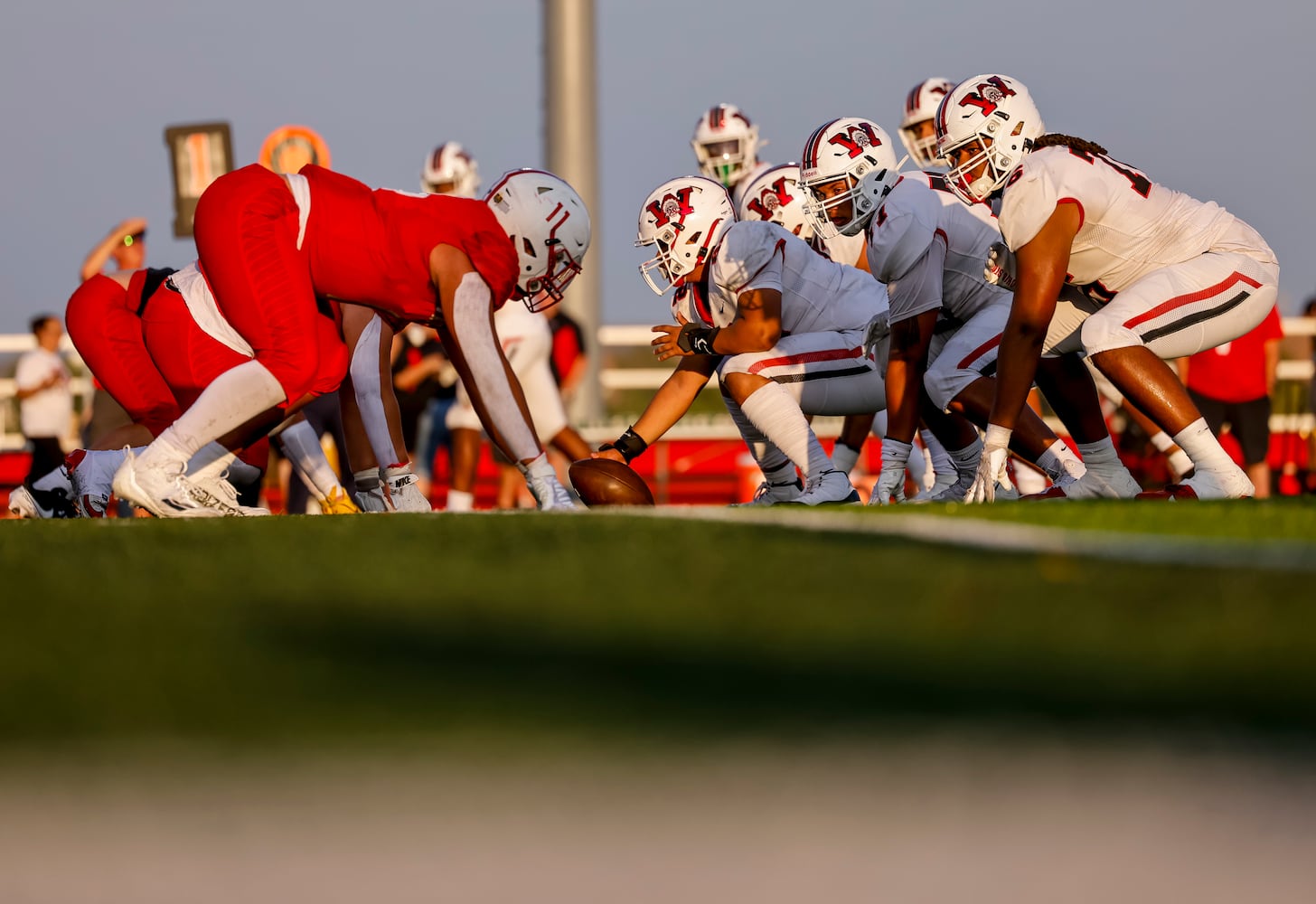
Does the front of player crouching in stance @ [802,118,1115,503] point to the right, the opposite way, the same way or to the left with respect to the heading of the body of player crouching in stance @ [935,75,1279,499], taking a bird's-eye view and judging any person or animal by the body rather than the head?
the same way

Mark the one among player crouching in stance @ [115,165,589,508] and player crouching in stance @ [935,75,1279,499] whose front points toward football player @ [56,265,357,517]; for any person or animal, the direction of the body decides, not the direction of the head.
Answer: player crouching in stance @ [935,75,1279,499]

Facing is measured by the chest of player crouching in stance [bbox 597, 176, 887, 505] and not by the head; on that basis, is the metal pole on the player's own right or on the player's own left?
on the player's own right

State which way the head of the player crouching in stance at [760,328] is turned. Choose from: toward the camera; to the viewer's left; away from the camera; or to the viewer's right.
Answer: to the viewer's left

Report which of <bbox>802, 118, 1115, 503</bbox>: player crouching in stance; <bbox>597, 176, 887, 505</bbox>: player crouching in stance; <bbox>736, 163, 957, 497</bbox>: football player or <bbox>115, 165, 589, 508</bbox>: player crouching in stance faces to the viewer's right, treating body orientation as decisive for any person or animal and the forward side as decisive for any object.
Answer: <bbox>115, 165, 589, 508</bbox>: player crouching in stance

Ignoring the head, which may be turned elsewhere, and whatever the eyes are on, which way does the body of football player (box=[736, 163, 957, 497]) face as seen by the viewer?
to the viewer's left

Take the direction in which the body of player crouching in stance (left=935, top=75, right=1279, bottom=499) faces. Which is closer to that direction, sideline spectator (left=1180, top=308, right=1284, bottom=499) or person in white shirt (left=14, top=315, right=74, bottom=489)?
the person in white shirt

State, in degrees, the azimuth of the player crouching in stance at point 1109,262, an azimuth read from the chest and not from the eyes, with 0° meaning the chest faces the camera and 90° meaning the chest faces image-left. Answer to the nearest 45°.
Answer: approximately 90°

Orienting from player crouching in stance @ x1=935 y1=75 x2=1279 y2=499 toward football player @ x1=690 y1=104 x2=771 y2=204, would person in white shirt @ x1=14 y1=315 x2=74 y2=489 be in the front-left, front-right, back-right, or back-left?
front-left

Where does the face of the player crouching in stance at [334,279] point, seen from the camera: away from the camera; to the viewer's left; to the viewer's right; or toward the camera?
to the viewer's right

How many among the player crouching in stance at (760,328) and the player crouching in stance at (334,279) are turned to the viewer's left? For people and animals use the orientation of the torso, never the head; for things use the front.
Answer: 1

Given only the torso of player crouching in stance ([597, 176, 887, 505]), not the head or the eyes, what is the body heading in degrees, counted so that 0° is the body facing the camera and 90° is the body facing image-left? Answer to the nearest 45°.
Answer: approximately 90°

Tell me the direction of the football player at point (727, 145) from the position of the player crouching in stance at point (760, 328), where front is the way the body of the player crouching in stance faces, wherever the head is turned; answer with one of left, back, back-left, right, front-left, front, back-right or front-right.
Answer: right

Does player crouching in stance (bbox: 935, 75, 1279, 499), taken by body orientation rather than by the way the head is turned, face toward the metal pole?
no

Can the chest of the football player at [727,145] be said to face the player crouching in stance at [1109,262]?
no

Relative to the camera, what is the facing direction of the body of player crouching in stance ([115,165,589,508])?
to the viewer's right

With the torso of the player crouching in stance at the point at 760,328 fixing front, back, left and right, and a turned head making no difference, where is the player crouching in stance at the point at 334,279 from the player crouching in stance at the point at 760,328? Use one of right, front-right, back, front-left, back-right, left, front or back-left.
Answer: front-left

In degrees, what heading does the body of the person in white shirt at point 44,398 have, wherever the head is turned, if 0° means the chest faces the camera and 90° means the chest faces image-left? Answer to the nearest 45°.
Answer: approximately 315°

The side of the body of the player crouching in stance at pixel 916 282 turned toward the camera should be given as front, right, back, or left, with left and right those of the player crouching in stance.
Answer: left

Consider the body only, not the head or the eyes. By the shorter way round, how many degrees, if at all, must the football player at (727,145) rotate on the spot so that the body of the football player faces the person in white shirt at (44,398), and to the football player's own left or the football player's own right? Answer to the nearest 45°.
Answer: approximately 45° to the football player's own right
